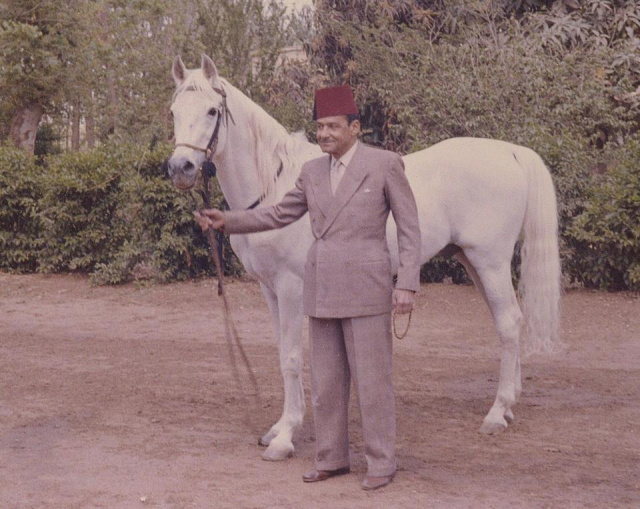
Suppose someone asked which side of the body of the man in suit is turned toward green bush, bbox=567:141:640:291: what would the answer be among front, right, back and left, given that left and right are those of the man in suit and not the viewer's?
back

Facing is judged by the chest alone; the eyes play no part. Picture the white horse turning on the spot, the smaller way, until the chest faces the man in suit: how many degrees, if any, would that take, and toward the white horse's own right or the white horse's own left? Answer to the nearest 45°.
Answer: approximately 90° to the white horse's own left

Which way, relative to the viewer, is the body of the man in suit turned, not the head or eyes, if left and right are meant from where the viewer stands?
facing the viewer and to the left of the viewer

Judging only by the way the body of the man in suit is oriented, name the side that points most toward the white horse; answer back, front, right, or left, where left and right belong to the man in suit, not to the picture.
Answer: back

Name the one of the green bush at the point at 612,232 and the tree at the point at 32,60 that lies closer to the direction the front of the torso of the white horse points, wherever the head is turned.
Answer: the tree

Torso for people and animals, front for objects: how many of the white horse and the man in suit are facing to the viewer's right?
0

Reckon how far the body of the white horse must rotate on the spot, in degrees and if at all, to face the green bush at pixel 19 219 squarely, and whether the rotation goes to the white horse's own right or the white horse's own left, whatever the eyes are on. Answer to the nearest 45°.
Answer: approximately 45° to the white horse's own right

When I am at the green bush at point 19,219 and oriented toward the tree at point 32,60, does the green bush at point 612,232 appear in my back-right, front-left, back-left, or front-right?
back-right

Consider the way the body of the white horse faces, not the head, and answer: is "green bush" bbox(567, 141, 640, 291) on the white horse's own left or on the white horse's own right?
on the white horse's own right

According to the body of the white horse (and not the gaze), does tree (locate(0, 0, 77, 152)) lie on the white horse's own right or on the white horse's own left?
on the white horse's own right

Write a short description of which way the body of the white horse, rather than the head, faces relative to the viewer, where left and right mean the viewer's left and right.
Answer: facing to the left of the viewer

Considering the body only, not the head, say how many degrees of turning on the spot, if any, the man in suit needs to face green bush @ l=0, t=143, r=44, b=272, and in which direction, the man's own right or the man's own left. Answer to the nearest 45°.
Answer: approximately 90° to the man's own right
